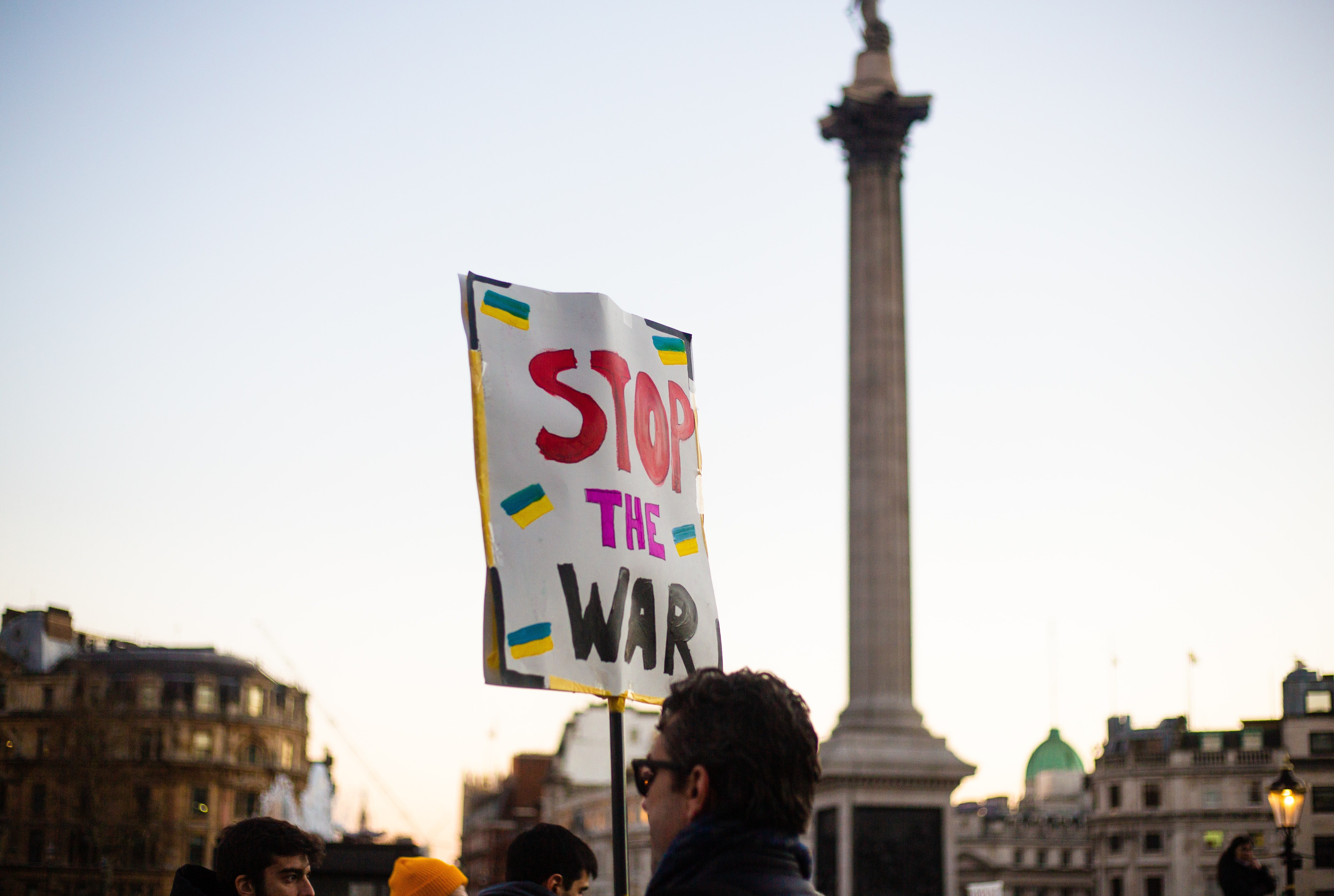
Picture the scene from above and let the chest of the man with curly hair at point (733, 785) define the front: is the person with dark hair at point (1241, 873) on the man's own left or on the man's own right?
on the man's own right

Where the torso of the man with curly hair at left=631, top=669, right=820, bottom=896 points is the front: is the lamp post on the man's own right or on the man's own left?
on the man's own right

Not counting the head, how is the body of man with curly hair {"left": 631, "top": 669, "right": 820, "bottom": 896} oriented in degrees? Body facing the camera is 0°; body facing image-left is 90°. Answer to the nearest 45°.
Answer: approximately 135°

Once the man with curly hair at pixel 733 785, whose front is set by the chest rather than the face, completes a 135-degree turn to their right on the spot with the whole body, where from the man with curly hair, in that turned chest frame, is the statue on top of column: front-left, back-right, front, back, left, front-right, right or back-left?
left

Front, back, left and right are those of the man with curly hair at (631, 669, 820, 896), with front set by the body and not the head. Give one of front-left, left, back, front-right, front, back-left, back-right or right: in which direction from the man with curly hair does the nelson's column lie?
front-right
